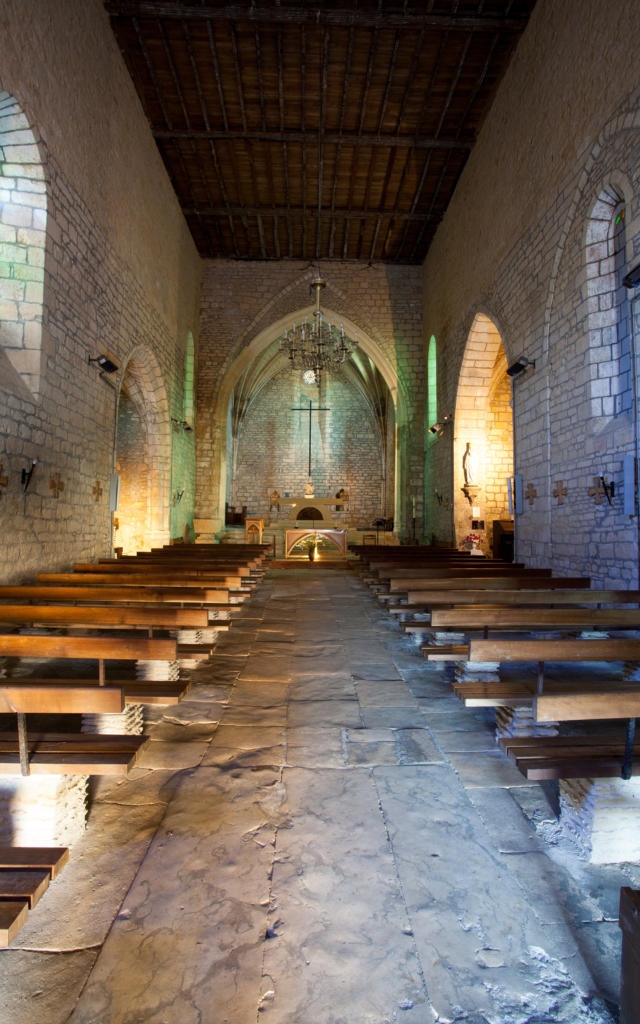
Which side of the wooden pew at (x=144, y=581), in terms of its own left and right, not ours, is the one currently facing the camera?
back

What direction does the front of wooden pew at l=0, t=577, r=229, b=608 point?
away from the camera

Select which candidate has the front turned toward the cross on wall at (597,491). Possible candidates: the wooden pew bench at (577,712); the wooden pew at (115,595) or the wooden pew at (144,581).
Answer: the wooden pew bench

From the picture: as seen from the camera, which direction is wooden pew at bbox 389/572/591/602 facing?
away from the camera

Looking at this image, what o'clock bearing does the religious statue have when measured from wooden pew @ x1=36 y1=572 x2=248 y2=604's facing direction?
The religious statue is roughly at 2 o'clock from the wooden pew.

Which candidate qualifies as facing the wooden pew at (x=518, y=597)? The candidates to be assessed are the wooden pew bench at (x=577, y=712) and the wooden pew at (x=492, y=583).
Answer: the wooden pew bench

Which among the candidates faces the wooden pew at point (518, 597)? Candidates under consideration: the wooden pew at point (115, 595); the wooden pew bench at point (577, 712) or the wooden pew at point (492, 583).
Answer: the wooden pew bench

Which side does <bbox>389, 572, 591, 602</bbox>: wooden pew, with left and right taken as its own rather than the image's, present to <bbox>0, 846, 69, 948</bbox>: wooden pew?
back

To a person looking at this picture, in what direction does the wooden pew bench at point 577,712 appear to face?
facing away from the viewer

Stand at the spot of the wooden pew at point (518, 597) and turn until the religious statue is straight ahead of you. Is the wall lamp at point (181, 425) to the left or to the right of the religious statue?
left

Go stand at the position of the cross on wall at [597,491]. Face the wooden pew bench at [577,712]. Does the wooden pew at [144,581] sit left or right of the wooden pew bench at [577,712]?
right

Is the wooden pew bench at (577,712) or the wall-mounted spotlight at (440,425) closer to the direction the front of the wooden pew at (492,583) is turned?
the wall-mounted spotlight

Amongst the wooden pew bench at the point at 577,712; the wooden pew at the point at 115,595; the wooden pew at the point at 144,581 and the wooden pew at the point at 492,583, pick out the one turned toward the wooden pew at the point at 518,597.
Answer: the wooden pew bench
